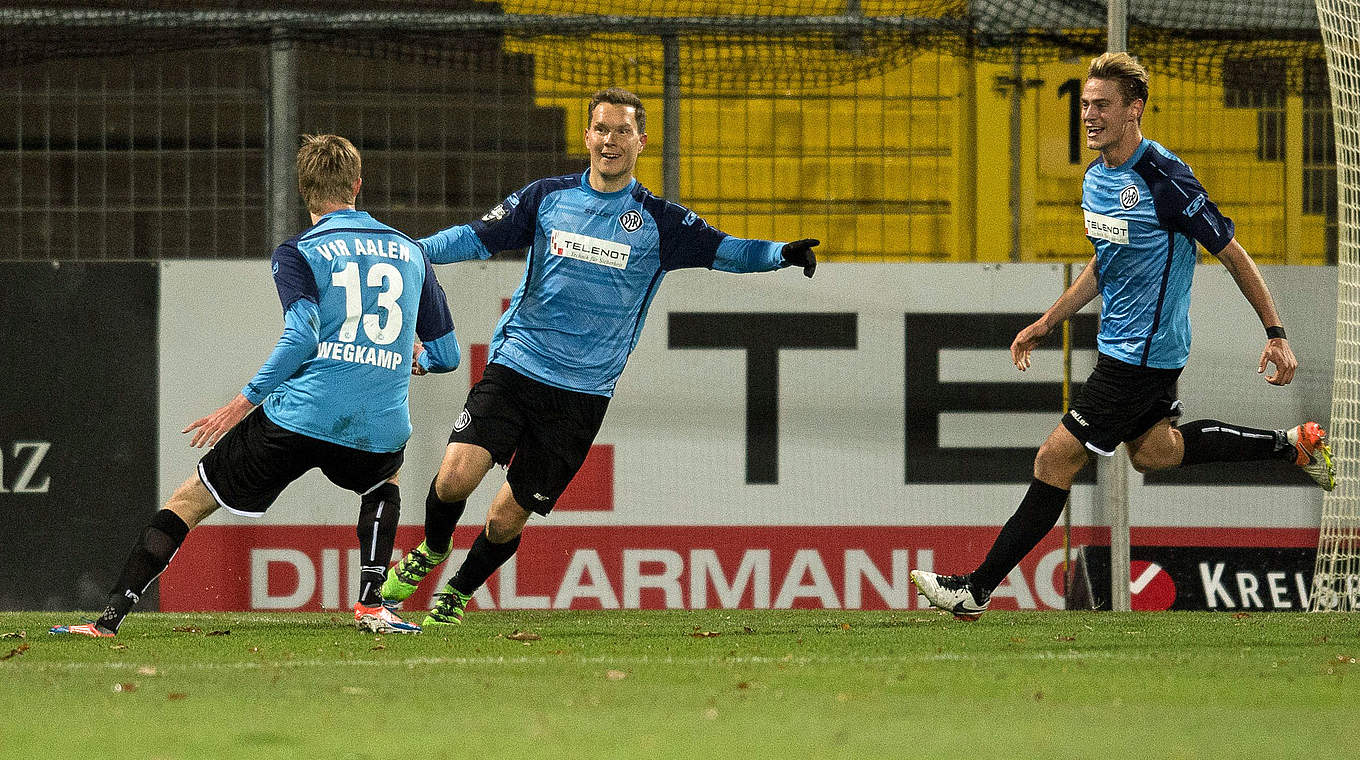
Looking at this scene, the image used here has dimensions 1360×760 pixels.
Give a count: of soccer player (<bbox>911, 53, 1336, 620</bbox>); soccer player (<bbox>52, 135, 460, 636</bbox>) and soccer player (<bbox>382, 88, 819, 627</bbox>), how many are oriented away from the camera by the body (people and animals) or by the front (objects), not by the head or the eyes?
1

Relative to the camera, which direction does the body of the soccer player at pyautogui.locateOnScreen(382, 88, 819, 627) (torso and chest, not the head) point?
toward the camera

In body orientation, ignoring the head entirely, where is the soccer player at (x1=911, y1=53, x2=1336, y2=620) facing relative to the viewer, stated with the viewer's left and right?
facing the viewer and to the left of the viewer

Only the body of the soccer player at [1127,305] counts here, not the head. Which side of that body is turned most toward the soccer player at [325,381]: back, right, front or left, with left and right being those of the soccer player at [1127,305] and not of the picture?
front

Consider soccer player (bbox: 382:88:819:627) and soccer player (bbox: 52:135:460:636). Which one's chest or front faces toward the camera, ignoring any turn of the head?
soccer player (bbox: 382:88:819:627)

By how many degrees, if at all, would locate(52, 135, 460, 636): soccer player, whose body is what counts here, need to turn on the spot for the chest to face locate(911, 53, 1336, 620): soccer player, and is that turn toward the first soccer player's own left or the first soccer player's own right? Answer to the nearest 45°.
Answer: approximately 90° to the first soccer player's own right

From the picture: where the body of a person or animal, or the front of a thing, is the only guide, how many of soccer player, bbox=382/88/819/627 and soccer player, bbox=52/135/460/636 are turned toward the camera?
1

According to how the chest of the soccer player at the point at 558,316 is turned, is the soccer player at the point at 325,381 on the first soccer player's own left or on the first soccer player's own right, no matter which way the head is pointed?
on the first soccer player's own right

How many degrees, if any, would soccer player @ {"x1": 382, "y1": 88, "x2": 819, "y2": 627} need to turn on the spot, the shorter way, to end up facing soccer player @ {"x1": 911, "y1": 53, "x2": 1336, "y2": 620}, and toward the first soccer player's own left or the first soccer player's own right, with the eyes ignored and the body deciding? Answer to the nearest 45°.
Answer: approximately 90° to the first soccer player's own left

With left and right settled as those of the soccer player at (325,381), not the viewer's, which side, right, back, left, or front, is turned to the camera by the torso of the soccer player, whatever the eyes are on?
back

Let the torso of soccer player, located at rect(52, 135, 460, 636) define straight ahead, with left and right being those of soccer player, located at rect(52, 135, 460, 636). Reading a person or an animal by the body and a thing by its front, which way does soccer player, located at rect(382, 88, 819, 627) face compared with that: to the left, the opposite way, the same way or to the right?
the opposite way

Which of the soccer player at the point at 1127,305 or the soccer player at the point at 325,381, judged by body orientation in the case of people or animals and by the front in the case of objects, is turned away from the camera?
the soccer player at the point at 325,381

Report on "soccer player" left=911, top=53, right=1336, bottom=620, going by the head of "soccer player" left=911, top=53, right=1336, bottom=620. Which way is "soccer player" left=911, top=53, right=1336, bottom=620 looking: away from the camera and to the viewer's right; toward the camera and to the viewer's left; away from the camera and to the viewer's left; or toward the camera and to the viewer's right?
toward the camera and to the viewer's left
